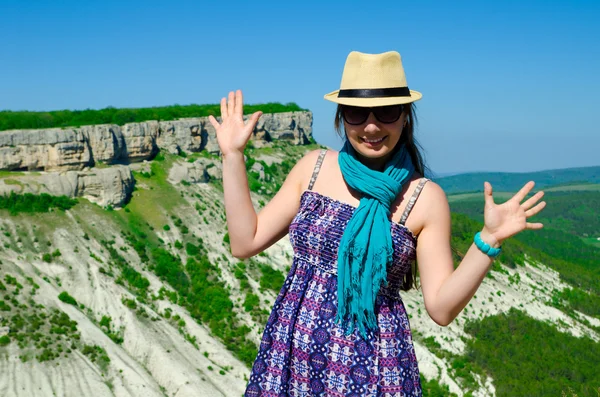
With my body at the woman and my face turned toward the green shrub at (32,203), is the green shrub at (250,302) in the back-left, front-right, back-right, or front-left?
front-right

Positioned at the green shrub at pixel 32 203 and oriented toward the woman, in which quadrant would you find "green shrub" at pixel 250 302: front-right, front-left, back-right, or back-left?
front-left

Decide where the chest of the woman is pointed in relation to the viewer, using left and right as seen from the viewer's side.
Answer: facing the viewer

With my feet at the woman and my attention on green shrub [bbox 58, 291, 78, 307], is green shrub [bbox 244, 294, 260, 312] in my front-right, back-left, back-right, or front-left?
front-right

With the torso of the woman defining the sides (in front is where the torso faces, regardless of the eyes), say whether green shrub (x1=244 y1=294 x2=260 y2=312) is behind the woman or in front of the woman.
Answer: behind

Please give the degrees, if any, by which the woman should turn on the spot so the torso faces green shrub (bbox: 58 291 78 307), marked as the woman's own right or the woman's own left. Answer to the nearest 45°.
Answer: approximately 135° to the woman's own right
